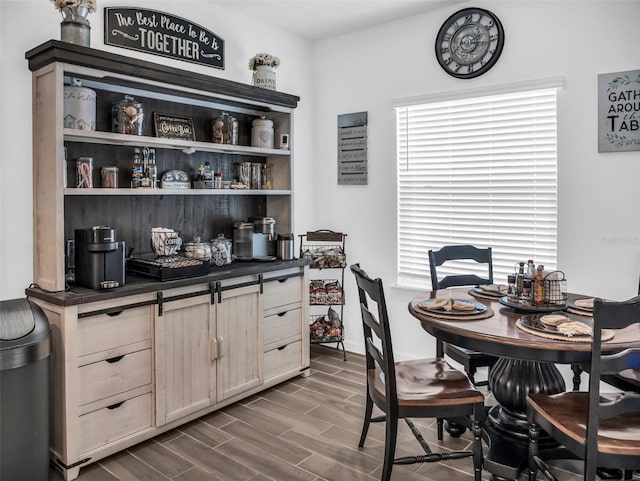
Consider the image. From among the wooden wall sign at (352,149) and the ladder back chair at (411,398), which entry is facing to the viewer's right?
the ladder back chair

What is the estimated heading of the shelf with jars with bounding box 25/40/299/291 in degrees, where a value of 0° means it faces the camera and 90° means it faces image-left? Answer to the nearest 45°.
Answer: approximately 315°

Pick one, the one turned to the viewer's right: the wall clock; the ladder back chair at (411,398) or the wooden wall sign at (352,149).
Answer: the ladder back chair

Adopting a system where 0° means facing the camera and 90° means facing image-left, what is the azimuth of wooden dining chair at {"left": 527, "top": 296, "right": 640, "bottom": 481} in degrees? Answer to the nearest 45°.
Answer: approximately 135°

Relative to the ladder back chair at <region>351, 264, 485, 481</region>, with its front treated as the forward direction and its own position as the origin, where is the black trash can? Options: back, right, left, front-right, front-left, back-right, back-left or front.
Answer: back

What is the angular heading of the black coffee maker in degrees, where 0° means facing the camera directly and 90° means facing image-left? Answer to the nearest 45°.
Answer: approximately 315°

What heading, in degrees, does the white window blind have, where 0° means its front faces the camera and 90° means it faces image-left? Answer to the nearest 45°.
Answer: approximately 45°

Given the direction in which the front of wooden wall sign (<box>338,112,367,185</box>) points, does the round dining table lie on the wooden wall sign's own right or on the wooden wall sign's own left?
on the wooden wall sign's own left

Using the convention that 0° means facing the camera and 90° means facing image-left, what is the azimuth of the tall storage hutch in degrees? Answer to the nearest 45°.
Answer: approximately 315°

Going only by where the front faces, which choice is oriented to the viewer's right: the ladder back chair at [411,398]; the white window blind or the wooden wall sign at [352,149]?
the ladder back chair

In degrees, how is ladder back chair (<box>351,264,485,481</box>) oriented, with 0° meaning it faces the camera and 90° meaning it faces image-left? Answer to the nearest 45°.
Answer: approximately 270°

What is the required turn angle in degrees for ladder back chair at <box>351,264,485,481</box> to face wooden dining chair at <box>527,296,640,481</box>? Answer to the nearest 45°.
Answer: approximately 45° to its right

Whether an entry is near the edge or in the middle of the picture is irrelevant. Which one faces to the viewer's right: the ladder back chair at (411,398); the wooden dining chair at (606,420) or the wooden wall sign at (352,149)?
the ladder back chair
